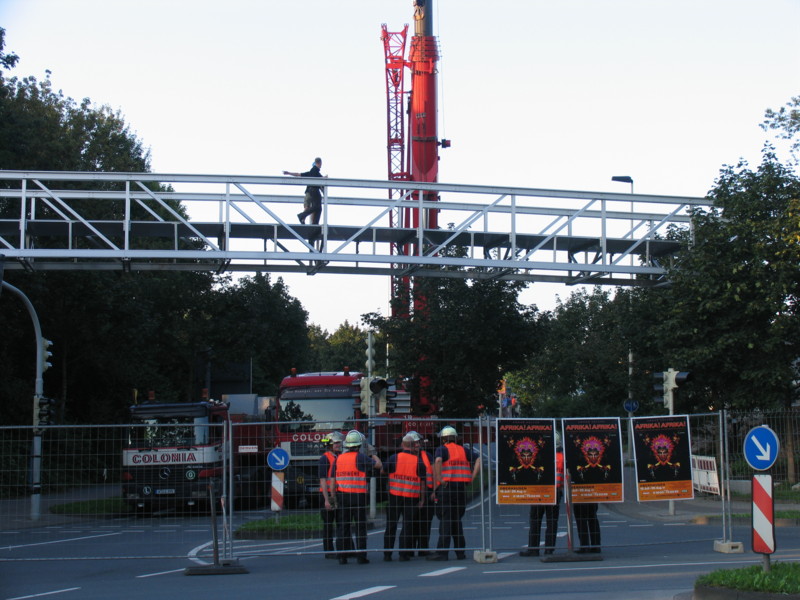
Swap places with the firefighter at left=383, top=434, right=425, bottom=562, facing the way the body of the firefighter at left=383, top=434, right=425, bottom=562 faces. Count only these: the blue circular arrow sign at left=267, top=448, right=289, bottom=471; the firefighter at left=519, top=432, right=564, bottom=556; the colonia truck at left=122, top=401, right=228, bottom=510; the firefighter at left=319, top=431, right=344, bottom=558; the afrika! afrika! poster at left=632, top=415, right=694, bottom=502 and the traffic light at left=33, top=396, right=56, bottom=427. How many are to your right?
2

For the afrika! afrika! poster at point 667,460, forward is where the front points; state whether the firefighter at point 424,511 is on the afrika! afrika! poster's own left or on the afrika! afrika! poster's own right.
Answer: on the afrika! afrika! poster's own right

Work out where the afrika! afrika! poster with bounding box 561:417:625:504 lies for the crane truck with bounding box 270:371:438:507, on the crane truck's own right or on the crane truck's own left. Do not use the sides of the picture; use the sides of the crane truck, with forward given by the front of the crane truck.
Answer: on the crane truck's own left

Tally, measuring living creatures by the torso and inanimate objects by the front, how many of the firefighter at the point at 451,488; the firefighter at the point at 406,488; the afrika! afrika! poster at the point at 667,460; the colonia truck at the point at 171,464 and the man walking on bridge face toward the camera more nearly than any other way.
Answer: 2

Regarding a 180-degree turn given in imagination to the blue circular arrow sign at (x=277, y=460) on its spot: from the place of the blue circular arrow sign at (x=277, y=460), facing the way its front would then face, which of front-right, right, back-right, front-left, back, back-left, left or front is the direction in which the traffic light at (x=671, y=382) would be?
front-right

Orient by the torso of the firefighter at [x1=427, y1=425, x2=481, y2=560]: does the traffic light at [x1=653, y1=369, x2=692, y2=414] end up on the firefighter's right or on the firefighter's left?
on the firefighter's right

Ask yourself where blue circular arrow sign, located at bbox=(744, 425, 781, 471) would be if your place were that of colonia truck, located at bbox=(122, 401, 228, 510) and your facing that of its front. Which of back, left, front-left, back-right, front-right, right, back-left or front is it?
front-left

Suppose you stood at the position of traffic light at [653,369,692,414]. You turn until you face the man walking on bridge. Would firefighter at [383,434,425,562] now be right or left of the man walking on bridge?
left
